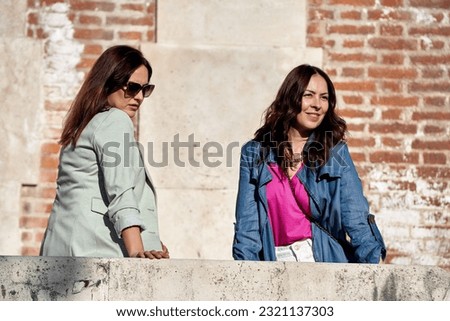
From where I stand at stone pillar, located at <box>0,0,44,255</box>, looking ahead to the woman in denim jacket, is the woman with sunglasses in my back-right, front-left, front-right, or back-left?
front-right

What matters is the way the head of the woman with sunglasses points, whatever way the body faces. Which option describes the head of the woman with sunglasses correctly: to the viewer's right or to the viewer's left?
to the viewer's right

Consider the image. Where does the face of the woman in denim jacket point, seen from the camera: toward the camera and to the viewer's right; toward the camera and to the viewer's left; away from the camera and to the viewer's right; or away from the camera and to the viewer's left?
toward the camera and to the viewer's right

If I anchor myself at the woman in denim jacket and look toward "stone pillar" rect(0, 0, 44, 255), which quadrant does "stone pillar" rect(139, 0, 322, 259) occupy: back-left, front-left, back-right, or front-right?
front-right

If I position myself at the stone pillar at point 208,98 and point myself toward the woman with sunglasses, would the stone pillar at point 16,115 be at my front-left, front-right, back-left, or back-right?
front-right

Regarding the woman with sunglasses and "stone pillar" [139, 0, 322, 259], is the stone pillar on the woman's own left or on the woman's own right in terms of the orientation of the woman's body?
on the woman's own left

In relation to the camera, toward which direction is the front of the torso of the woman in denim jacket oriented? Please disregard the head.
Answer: toward the camera

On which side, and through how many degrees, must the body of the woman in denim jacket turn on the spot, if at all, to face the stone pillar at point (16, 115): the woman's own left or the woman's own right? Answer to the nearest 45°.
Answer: approximately 135° to the woman's own right

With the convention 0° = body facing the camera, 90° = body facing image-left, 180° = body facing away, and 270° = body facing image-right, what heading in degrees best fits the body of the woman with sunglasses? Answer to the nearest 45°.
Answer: approximately 270°

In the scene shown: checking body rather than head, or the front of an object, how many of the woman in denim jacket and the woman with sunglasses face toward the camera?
1

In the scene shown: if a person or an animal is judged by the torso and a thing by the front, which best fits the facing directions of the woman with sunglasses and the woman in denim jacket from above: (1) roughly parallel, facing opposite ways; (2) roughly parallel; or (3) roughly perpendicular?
roughly perpendicular

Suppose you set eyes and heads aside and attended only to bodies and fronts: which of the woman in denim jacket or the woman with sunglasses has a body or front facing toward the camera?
the woman in denim jacket
